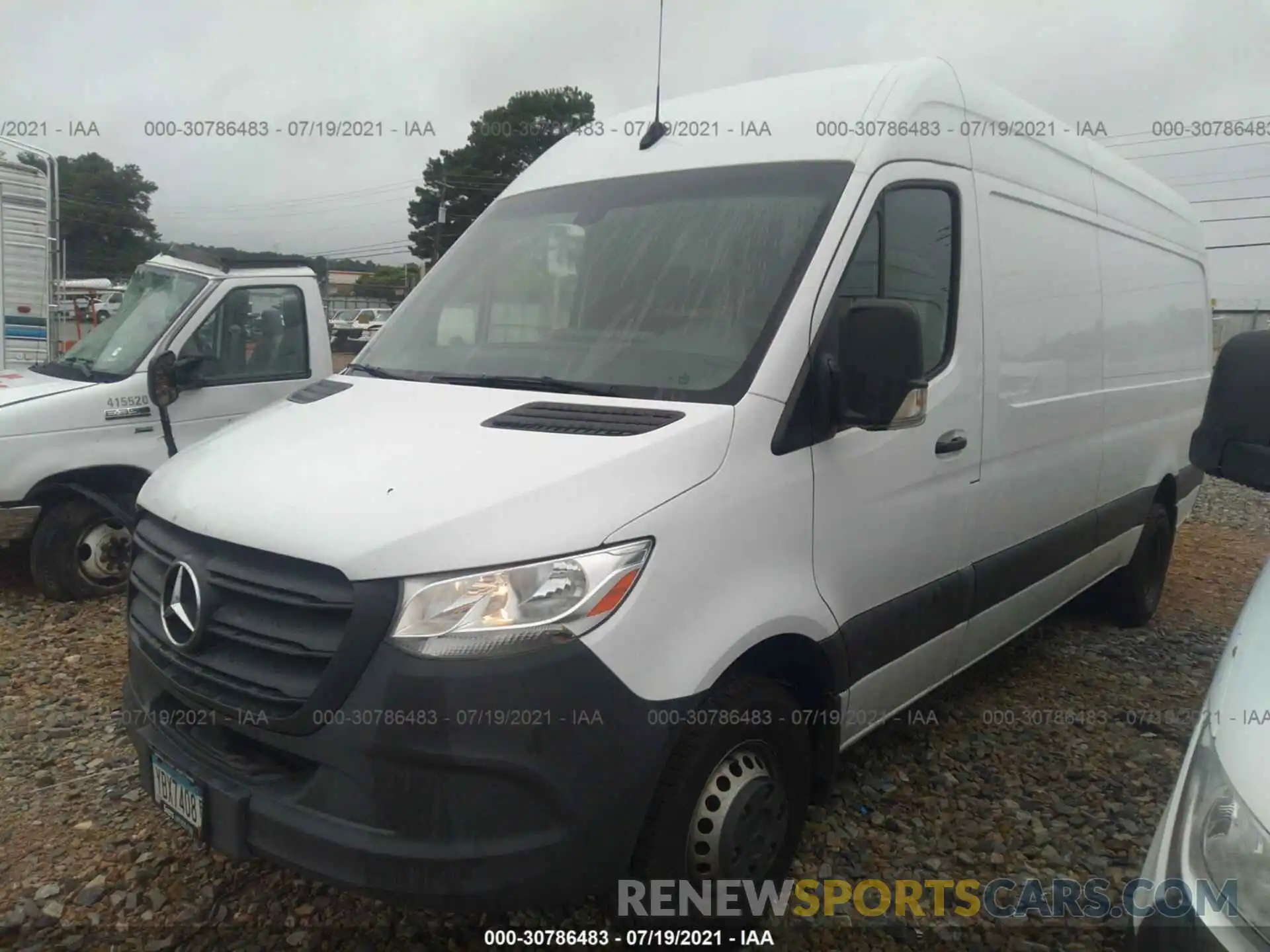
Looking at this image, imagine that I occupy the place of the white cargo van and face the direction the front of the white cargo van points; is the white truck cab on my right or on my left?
on my right

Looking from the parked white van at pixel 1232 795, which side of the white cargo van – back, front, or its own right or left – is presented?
left

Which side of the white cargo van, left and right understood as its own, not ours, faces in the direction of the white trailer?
right

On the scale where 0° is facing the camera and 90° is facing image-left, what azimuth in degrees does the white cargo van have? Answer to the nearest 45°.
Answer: approximately 45°
